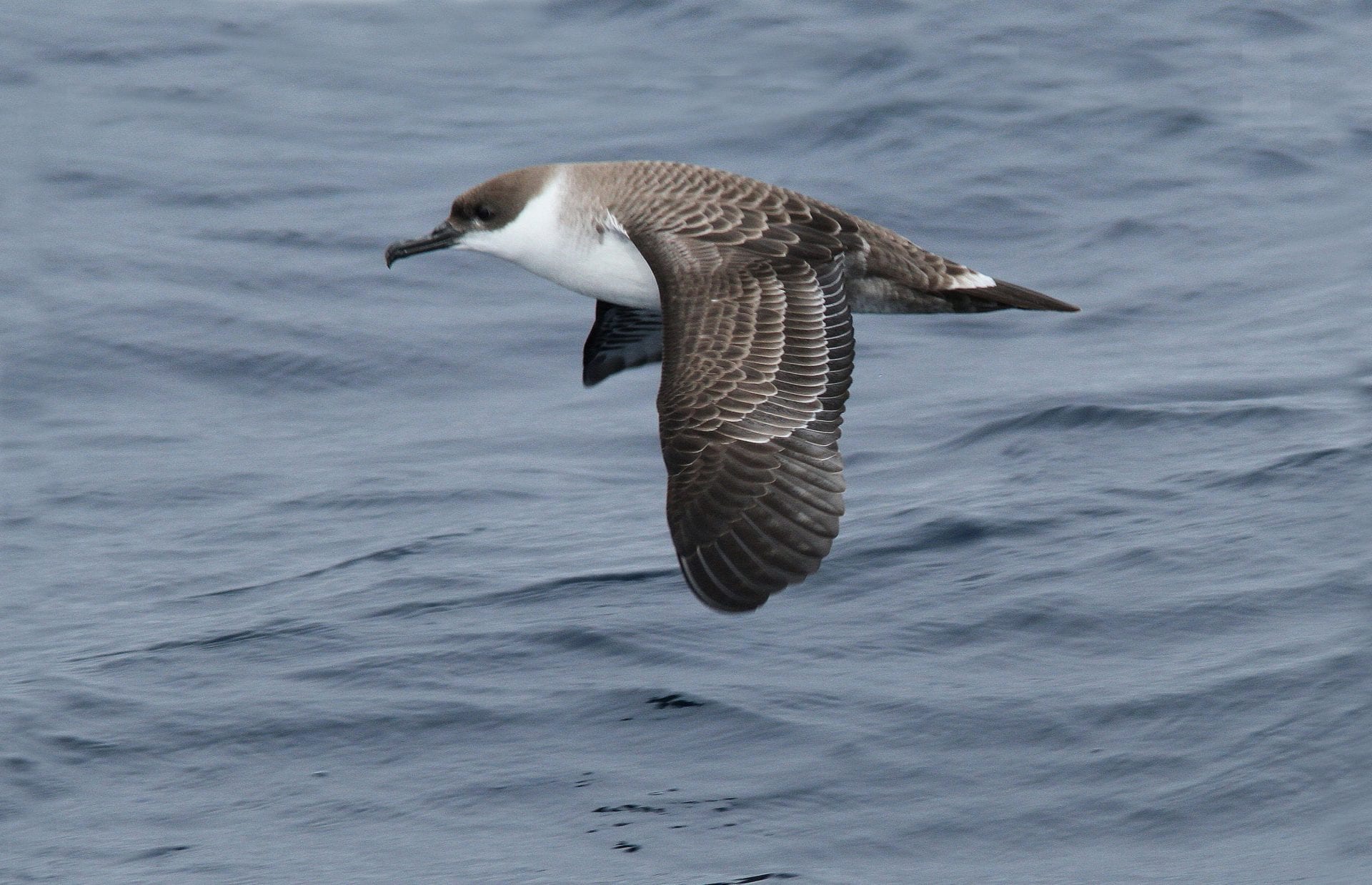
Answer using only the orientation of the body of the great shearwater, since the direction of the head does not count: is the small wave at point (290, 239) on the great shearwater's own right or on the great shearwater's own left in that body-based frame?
on the great shearwater's own right

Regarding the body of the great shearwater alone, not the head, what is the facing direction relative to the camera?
to the viewer's left

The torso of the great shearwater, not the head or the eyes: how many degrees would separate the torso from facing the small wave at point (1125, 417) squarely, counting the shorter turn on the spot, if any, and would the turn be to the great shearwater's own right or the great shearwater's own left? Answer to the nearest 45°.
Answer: approximately 135° to the great shearwater's own right

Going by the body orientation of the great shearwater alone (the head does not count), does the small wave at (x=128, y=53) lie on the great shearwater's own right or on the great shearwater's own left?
on the great shearwater's own right
